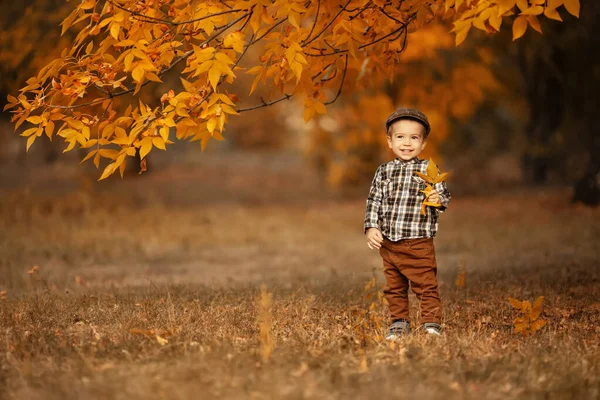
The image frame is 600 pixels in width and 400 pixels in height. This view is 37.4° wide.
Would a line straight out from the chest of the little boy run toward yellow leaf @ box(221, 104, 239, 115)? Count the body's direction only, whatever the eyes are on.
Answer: no

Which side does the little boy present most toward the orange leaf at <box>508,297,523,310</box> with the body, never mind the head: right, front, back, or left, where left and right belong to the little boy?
left

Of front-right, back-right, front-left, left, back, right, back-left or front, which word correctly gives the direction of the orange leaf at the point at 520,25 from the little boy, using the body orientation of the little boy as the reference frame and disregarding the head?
front-left

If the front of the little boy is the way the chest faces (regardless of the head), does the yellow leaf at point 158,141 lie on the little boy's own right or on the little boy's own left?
on the little boy's own right

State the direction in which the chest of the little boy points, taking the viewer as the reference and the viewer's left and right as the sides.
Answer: facing the viewer

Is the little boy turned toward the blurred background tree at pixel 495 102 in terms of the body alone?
no

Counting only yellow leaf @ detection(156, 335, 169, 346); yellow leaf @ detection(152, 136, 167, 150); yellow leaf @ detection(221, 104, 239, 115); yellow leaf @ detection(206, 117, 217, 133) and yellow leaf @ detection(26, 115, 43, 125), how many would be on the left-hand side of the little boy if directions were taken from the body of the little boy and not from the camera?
0

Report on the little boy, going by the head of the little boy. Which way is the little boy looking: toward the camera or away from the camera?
toward the camera

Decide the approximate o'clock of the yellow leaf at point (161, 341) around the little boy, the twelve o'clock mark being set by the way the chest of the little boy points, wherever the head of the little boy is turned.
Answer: The yellow leaf is roughly at 2 o'clock from the little boy.

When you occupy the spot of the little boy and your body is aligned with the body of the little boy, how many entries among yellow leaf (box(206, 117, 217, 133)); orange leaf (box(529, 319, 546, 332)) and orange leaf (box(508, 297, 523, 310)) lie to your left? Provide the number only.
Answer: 2

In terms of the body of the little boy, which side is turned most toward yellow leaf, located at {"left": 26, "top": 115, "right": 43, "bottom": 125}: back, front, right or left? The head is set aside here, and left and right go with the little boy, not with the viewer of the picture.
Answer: right
